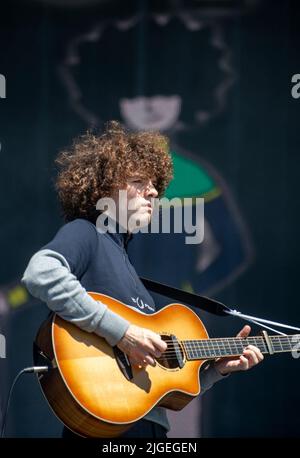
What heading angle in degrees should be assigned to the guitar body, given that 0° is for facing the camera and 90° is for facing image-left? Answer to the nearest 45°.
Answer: approximately 315°

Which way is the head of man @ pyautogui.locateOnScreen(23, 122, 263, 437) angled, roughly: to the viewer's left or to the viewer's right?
to the viewer's right
